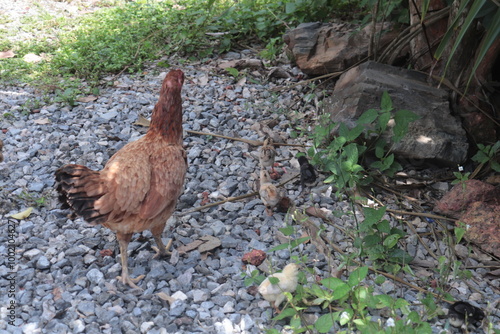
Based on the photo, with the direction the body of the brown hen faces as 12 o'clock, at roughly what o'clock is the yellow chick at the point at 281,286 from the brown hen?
The yellow chick is roughly at 3 o'clock from the brown hen.

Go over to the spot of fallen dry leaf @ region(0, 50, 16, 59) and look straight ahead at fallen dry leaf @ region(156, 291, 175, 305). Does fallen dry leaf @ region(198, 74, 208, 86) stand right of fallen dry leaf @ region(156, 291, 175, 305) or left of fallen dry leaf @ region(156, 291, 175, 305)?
left

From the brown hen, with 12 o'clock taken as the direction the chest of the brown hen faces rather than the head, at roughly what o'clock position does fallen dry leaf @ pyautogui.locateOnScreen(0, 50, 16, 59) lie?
The fallen dry leaf is roughly at 10 o'clock from the brown hen.

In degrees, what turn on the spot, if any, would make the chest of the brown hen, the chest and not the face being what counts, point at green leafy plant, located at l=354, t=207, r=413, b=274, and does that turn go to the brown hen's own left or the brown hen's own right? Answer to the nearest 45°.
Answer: approximately 90° to the brown hen's own right

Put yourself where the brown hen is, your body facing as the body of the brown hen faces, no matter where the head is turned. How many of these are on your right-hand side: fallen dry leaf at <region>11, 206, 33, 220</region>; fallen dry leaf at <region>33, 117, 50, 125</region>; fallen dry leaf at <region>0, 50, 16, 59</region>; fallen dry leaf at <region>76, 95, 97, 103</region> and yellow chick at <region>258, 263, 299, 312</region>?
1

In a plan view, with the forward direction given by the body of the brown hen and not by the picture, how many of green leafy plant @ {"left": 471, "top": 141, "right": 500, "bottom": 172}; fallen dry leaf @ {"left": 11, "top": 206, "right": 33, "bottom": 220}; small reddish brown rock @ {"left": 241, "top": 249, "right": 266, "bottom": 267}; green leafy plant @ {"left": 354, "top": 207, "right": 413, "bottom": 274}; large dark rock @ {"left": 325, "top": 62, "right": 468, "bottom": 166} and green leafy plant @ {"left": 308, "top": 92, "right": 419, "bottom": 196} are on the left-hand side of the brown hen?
1

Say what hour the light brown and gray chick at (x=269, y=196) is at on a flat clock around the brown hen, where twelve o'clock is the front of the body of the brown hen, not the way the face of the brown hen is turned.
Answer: The light brown and gray chick is roughly at 1 o'clock from the brown hen.

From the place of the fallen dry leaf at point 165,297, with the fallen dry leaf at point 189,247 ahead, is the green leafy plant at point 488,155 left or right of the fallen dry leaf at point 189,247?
right

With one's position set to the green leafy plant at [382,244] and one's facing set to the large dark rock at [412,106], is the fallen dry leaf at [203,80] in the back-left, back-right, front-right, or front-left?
front-left

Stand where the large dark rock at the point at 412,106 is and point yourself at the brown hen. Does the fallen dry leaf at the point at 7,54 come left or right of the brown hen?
right

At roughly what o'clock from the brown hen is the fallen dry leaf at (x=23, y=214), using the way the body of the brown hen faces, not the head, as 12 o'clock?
The fallen dry leaf is roughly at 9 o'clock from the brown hen.

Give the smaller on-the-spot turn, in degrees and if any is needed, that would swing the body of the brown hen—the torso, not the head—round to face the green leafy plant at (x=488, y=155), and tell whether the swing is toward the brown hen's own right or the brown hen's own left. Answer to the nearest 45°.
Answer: approximately 45° to the brown hen's own right

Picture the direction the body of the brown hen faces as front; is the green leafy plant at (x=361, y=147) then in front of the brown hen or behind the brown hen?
in front

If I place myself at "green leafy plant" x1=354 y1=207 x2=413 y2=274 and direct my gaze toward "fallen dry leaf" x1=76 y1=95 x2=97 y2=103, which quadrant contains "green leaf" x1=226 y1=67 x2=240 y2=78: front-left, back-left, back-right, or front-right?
front-right

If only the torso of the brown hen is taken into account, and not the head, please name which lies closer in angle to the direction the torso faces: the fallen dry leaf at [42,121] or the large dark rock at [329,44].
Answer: the large dark rock

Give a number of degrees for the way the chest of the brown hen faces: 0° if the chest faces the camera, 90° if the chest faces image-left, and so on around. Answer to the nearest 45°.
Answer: approximately 225°

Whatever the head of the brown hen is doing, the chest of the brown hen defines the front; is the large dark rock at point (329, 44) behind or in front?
in front
